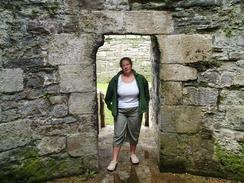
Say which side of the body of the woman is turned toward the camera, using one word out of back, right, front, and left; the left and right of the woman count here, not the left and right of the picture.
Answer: front
